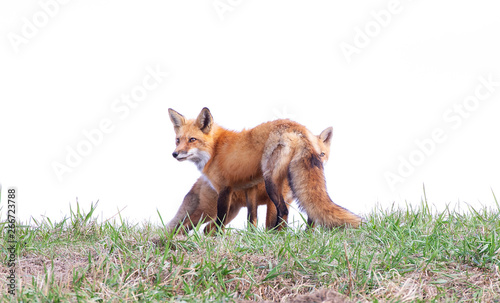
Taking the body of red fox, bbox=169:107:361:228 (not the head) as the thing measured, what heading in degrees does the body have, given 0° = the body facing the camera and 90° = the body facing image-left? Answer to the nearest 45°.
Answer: approximately 90°

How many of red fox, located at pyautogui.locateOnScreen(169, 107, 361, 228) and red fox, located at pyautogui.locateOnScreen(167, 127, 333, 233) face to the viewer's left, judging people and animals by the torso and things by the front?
1

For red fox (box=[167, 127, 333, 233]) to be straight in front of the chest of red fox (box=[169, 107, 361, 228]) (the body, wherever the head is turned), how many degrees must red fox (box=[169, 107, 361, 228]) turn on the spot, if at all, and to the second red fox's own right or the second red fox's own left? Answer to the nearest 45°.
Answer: approximately 45° to the second red fox's own right

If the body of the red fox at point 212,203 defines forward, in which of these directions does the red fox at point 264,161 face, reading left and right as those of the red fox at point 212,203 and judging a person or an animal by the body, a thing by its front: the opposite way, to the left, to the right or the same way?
the opposite way

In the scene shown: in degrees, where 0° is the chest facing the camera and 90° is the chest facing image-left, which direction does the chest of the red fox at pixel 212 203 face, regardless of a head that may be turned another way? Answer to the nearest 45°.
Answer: approximately 270°

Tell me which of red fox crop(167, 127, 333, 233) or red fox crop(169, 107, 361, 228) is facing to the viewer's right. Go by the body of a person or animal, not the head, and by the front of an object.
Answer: red fox crop(167, 127, 333, 233)
